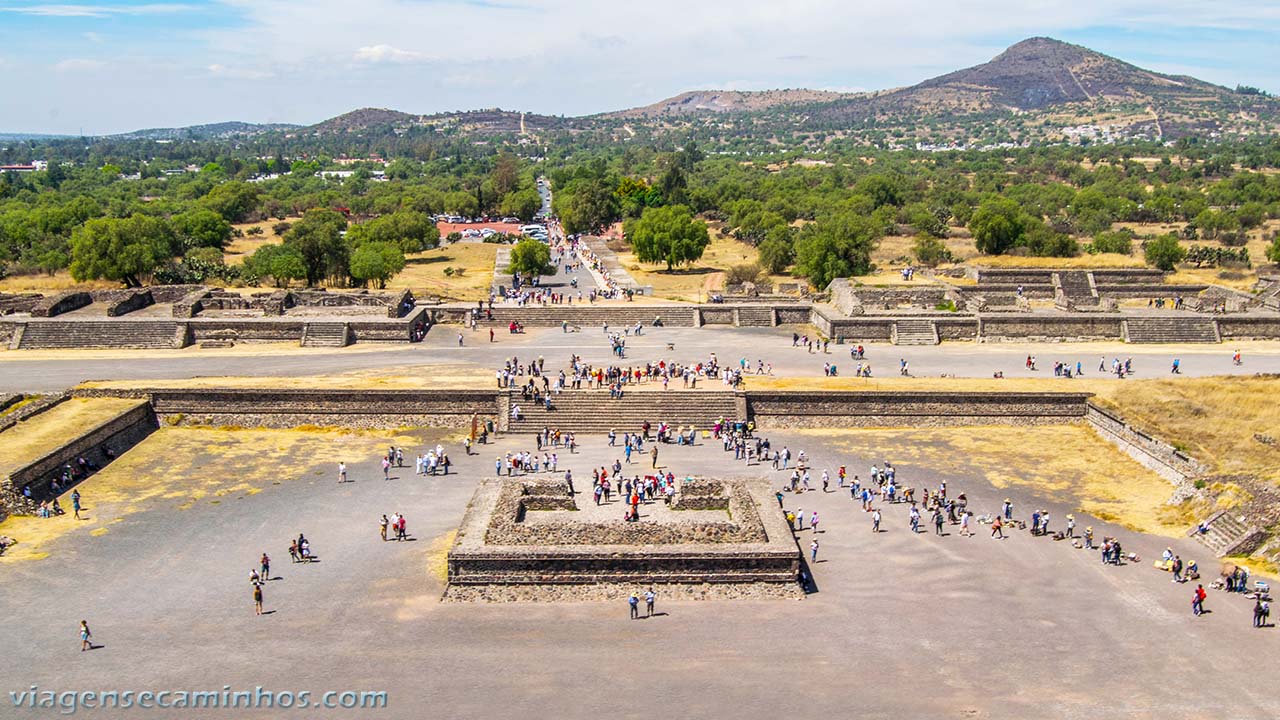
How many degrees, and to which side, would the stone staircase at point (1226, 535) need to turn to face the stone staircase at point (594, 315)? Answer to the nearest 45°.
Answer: approximately 90° to its right

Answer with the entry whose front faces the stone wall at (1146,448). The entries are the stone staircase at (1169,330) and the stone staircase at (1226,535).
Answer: the stone staircase at (1169,330)

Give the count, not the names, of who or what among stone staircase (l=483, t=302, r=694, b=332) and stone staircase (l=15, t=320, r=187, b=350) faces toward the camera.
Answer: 2

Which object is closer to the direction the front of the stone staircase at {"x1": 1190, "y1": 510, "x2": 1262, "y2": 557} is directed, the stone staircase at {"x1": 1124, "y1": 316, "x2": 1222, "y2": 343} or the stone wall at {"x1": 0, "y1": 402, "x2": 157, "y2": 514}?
the stone wall

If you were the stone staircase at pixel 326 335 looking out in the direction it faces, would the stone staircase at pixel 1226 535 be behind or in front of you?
in front

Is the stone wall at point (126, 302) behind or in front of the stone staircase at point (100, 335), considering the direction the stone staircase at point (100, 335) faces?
behind

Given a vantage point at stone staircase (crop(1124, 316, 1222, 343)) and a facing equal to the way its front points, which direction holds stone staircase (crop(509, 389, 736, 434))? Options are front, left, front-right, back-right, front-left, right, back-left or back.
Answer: front-right

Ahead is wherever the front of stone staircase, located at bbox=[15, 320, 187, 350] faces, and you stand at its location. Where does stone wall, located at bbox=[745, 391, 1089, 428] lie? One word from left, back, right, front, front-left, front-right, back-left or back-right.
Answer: front-left

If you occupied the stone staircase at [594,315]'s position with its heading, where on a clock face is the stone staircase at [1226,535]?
the stone staircase at [1226,535] is roughly at 11 o'clock from the stone staircase at [594,315].

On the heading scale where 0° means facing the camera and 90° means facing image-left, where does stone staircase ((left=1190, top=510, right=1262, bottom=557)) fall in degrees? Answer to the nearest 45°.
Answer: approximately 45°
